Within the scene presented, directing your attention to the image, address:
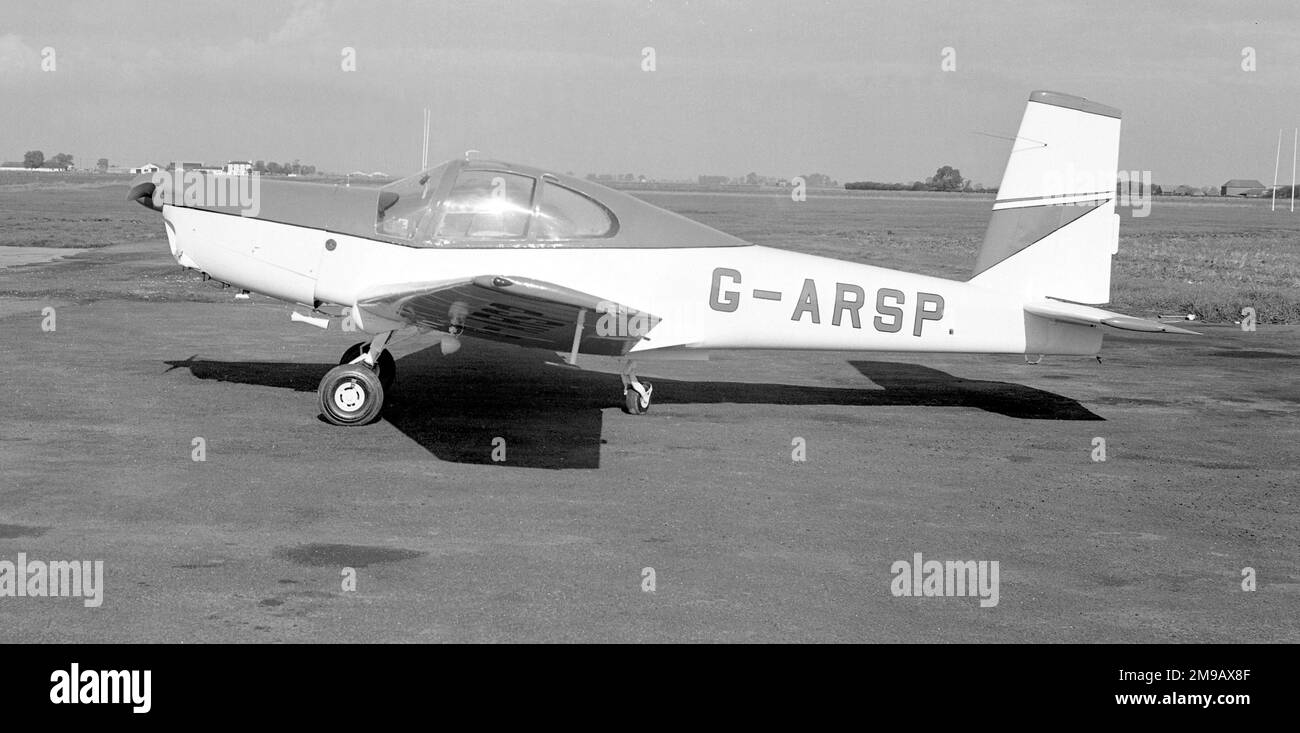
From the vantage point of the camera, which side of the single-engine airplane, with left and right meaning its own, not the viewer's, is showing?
left
